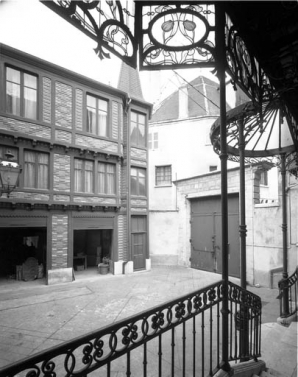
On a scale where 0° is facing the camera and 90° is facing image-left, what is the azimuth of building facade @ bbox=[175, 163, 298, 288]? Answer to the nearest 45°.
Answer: approximately 45°

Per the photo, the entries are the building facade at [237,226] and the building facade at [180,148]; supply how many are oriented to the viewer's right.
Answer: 0

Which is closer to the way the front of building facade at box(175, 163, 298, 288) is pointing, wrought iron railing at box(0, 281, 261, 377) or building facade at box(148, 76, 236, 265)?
the wrought iron railing

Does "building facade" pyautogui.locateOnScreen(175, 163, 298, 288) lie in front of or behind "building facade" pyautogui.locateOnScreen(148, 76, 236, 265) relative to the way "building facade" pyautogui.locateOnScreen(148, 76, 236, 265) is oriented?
in front

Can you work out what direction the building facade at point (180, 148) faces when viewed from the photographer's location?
facing the viewer

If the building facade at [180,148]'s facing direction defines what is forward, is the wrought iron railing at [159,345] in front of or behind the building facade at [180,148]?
in front

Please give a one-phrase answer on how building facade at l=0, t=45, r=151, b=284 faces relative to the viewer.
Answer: facing the viewer and to the right of the viewer

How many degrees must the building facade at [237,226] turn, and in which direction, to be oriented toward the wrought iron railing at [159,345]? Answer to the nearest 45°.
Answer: approximately 45° to its left
